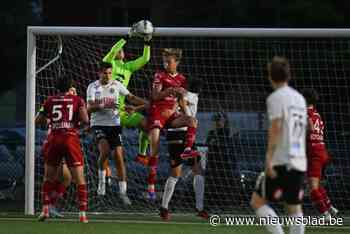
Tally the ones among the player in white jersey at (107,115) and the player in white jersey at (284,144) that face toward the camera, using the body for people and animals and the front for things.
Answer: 1

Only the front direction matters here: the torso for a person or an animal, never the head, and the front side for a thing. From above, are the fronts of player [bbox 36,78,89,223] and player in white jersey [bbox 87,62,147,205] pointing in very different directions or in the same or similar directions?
very different directions

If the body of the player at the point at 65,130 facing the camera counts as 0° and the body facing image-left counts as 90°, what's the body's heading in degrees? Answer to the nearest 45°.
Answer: approximately 180°

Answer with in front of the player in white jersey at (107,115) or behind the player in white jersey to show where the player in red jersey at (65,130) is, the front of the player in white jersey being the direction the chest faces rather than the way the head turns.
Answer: in front

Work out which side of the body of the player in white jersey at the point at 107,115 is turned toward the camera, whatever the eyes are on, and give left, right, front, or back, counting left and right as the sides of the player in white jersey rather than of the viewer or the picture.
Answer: front

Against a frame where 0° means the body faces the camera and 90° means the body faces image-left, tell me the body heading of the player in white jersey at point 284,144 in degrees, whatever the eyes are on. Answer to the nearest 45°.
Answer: approximately 135°

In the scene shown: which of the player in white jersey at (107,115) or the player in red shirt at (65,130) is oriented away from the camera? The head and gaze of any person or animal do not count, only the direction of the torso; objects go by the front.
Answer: the player in red shirt

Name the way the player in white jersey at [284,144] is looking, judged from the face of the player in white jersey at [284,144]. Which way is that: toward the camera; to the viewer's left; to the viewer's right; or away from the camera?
away from the camera

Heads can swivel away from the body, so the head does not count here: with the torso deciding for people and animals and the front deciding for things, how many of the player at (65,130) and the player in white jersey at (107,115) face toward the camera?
1
